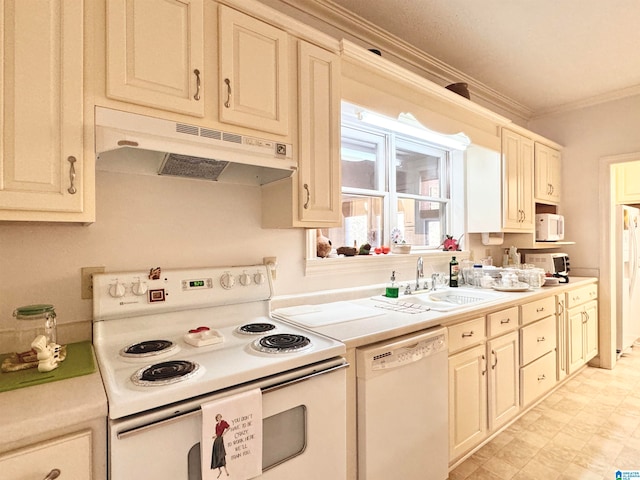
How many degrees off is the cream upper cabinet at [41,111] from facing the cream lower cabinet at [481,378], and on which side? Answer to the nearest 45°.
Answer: approximately 90° to its left

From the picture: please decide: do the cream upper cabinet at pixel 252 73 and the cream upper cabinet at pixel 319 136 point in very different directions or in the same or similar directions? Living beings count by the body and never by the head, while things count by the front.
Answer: same or similar directions

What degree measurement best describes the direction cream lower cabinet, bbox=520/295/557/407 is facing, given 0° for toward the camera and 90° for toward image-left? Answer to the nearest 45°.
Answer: approximately 315°

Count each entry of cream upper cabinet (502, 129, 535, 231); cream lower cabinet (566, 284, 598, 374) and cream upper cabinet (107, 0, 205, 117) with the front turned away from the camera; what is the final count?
0

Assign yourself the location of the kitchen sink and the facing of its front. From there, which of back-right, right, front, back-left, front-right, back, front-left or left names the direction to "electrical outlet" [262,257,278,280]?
right

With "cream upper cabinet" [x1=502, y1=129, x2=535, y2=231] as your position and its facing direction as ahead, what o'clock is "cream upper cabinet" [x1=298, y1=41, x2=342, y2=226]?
"cream upper cabinet" [x1=298, y1=41, x2=342, y2=226] is roughly at 2 o'clock from "cream upper cabinet" [x1=502, y1=129, x2=535, y2=231].

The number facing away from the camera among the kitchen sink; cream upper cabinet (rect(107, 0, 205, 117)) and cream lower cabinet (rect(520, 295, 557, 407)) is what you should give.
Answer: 0

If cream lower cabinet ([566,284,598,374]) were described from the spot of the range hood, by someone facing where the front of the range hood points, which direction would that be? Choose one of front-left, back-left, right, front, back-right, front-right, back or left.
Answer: front-left

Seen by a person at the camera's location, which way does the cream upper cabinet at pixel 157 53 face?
facing the viewer and to the right of the viewer

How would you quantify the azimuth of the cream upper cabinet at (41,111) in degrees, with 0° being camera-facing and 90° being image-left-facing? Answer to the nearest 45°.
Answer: approximately 0°

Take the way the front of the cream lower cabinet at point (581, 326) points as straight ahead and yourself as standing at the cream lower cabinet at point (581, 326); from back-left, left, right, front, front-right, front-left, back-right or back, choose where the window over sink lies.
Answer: right
